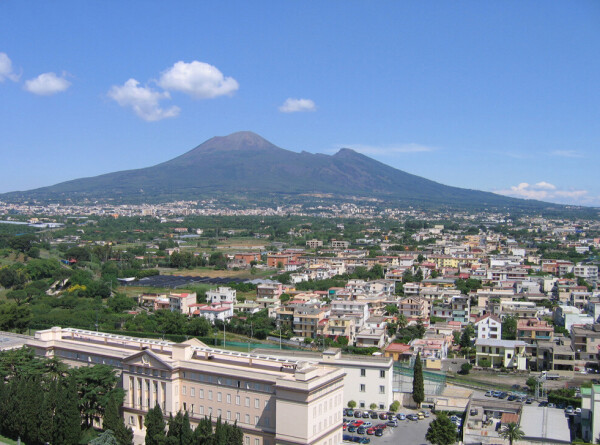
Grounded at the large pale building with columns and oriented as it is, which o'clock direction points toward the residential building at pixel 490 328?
The residential building is roughly at 6 o'clock from the large pale building with columns.

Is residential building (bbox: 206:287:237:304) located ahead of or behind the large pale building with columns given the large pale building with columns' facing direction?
behind

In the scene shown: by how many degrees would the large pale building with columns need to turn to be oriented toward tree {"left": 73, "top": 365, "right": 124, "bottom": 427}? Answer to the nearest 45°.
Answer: approximately 45° to its right

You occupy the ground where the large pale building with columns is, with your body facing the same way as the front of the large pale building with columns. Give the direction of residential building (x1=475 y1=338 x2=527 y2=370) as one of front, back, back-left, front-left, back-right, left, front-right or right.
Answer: back

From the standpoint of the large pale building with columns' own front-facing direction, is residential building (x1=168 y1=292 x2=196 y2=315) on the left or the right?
on its right

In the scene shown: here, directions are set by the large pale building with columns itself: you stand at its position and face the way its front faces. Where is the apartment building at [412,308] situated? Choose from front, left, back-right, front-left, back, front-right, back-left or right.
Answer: back

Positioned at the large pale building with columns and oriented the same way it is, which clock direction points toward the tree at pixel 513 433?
The tree is roughly at 8 o'clock from the large pale building with columns.

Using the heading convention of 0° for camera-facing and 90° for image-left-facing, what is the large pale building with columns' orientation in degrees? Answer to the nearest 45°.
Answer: approximately 45°

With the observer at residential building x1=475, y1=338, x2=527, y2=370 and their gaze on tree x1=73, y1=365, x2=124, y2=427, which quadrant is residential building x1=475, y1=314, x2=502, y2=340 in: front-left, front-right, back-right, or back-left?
back-right
